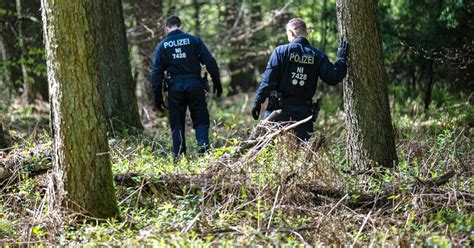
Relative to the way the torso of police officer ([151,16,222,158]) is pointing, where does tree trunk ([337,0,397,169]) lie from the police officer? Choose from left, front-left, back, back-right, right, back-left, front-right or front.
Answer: back-right

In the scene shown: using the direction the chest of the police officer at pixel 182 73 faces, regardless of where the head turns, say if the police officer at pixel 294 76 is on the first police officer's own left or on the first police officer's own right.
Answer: on the first police officer's own right

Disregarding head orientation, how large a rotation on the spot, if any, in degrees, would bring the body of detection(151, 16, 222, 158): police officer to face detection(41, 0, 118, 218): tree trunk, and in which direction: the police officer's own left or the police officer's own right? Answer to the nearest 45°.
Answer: approximately 180°

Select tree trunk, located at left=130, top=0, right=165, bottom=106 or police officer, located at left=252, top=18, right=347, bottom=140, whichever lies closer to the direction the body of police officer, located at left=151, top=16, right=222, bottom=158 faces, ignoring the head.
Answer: the tree trunk

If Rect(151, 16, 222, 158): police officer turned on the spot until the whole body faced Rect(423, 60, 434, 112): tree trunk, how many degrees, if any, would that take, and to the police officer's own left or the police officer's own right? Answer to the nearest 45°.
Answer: approximately 45° to the police officer's own right

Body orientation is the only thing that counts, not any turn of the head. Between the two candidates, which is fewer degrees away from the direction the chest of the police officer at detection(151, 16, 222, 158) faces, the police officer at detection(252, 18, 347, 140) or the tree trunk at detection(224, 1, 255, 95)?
the tree trunk

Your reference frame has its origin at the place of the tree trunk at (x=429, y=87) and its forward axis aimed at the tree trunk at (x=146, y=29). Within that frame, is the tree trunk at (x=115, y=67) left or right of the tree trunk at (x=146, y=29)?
left

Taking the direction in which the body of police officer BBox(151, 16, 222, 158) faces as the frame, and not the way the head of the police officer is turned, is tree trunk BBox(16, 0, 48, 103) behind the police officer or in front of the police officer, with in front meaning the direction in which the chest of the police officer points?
in front

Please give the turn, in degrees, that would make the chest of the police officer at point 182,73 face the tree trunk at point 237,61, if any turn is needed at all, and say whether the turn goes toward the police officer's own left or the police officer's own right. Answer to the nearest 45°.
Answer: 0° — they already face it

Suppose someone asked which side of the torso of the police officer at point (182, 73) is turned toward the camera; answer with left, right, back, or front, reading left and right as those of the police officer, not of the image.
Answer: back

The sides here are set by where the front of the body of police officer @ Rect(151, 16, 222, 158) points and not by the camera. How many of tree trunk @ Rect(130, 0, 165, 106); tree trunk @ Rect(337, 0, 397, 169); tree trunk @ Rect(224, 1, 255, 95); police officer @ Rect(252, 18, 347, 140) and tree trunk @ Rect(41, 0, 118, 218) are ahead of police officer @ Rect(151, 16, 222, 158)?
2
